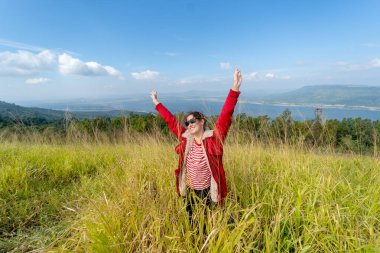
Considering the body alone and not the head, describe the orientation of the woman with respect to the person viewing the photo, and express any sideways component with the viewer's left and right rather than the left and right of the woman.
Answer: facing the viewer and to the left of the viewer
